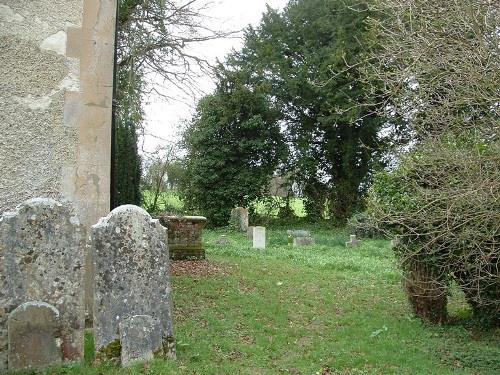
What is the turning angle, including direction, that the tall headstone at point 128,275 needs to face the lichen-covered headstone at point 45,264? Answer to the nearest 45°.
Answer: approximately 90° to its right

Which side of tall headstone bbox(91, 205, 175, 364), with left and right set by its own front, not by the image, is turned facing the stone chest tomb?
back

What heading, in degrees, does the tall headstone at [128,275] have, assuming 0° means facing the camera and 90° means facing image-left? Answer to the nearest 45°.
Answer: approximately 0°

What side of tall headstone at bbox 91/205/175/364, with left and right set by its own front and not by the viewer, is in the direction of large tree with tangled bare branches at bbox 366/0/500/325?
left

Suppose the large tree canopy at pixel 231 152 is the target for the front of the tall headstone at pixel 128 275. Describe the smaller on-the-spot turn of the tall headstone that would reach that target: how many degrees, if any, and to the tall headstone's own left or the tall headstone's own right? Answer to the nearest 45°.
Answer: approximately 180°

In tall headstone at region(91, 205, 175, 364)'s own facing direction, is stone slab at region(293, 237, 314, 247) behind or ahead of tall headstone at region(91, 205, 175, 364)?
behind

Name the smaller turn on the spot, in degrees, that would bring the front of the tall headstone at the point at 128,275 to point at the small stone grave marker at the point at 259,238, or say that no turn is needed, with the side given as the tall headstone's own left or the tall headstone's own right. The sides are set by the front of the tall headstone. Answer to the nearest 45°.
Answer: approximately 180°

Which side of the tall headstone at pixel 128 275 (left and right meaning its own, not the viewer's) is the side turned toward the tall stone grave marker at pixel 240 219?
back
